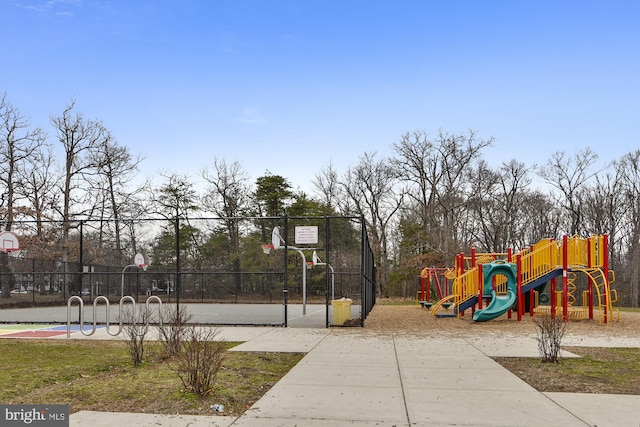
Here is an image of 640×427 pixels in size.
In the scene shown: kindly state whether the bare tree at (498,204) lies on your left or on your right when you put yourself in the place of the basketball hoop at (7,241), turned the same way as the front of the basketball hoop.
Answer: on your left

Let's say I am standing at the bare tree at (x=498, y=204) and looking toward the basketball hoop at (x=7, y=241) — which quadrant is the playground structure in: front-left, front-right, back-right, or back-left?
front-left

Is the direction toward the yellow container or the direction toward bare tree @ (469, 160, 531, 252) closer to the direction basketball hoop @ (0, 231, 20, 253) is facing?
the yellow container

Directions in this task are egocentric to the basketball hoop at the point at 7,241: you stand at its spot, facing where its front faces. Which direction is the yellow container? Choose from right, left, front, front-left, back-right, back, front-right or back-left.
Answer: front

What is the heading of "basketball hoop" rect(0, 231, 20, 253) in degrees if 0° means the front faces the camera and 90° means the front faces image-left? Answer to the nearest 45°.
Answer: approximately 315°

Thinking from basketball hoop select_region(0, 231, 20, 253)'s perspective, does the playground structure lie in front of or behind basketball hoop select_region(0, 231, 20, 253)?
in front
